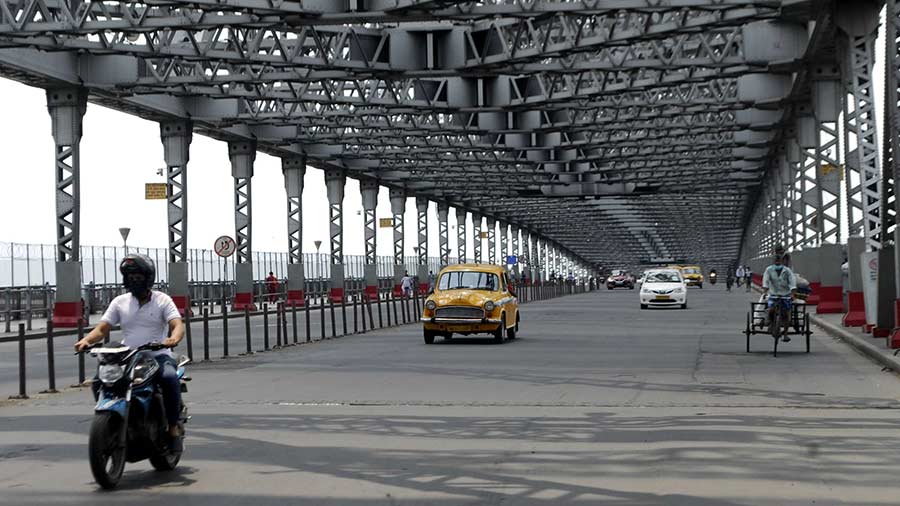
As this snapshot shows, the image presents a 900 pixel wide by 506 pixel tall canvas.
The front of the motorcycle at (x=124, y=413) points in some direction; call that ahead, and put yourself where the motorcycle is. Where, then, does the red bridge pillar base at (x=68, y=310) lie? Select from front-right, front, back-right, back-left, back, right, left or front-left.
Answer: back-right

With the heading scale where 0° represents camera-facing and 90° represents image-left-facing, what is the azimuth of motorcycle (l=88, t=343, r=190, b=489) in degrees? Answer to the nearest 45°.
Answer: approximately 45°

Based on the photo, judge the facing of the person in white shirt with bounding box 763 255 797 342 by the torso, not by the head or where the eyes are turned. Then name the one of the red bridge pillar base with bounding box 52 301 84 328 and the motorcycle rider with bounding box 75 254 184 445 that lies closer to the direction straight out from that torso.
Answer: the motorcycle rider

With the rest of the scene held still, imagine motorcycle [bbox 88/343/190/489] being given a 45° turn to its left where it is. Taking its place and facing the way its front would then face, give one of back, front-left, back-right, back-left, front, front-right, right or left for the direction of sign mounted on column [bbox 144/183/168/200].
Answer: back

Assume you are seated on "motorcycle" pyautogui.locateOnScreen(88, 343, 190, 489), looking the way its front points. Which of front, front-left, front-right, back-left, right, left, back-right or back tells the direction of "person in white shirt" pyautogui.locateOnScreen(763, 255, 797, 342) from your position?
back

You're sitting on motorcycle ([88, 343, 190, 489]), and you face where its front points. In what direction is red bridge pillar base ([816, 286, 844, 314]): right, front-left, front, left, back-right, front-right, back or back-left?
back

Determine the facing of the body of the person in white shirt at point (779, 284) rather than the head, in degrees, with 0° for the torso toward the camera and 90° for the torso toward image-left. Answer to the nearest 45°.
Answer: approximately 0°

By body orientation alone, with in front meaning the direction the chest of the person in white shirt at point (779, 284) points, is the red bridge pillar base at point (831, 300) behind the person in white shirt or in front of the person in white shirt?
behind

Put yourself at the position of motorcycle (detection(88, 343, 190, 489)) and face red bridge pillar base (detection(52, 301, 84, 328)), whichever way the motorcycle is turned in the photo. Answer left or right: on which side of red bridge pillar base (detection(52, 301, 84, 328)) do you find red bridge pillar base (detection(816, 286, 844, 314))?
right

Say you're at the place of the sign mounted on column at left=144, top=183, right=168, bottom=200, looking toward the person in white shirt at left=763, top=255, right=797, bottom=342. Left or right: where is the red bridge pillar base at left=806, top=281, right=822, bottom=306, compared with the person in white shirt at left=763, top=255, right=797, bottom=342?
left

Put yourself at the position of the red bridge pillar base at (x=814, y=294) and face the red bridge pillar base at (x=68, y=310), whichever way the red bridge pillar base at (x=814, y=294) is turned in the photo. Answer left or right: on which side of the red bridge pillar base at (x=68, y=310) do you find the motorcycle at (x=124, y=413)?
left

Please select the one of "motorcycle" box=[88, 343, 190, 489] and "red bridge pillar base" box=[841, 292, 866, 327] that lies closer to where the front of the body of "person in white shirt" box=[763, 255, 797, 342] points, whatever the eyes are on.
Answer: the motorcycle
